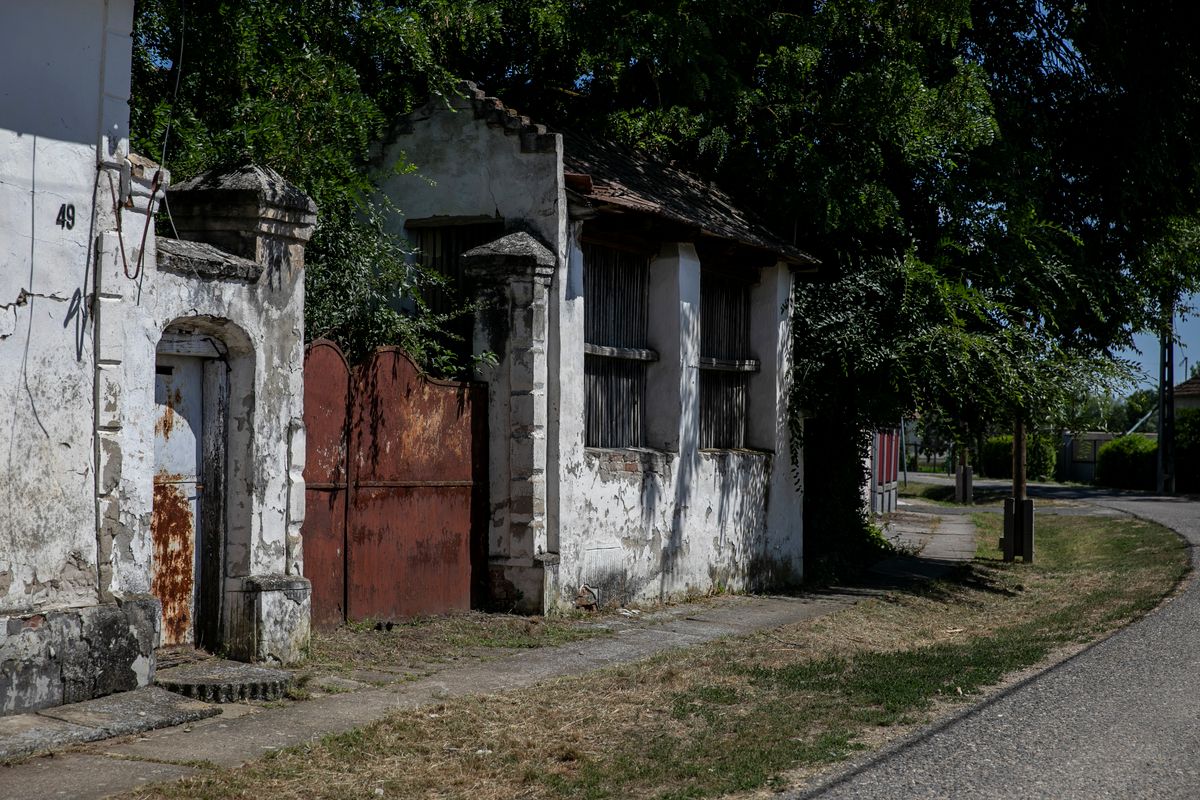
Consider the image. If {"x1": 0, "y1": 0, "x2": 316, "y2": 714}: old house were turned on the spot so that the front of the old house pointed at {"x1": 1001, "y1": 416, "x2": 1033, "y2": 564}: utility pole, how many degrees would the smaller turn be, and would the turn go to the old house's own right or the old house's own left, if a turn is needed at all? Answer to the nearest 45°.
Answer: approximately 90° to the old house's own left

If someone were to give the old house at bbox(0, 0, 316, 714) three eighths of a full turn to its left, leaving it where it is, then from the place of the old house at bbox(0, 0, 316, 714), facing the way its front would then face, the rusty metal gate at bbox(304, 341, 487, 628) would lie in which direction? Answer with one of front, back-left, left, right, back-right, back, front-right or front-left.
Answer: front-right

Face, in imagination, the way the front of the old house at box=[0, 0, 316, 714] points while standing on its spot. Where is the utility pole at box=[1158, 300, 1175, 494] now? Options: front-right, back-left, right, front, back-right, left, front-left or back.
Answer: left

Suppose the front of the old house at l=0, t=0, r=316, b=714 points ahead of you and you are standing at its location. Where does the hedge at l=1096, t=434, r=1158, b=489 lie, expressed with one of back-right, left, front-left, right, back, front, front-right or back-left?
left

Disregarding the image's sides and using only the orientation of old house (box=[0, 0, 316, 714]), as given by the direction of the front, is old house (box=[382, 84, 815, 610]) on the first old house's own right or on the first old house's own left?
on the first old house's own left

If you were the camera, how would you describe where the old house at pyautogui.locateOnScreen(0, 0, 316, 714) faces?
facing the viewer and to the right of the viewer
